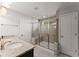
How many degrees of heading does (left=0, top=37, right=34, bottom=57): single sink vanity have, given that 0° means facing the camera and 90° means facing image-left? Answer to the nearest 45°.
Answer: approximately 315°

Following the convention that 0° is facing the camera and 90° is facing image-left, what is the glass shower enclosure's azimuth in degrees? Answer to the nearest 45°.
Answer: approximately 45°

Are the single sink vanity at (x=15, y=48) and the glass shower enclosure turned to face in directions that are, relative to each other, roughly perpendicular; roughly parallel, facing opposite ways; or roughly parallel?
roughly perpendicular
